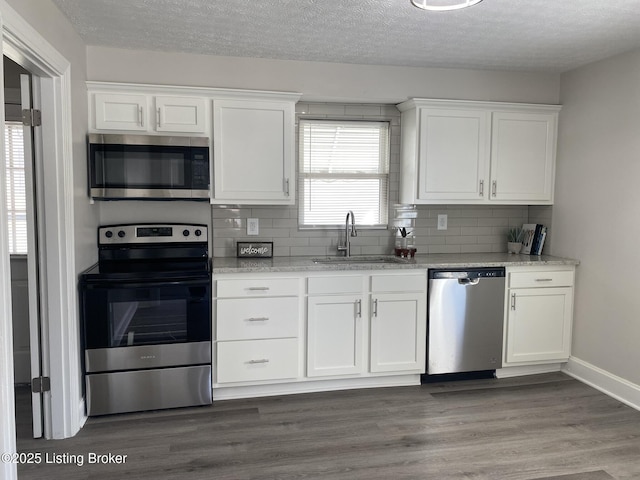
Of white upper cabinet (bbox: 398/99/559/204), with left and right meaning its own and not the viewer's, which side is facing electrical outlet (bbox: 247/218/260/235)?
right

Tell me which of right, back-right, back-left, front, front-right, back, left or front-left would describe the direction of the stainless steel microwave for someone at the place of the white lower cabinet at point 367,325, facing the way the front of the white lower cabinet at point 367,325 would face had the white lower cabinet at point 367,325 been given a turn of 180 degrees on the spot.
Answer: left

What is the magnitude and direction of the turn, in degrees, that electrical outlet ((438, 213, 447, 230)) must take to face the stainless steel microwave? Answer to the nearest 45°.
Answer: approximately 45° to its right

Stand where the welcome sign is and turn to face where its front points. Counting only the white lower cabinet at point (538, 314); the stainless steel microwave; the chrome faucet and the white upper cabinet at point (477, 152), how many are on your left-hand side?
3

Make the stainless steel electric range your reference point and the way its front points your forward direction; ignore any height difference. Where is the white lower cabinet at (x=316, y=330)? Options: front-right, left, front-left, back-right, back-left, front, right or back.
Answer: left

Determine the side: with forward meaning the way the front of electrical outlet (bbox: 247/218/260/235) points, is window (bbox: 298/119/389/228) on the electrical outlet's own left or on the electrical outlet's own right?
on the electrical outlet's own left

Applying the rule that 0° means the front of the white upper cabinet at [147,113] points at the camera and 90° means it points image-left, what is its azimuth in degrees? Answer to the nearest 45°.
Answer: approximately 0°

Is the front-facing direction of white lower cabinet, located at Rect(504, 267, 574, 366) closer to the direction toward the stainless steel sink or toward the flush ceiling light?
the flush ceiling light

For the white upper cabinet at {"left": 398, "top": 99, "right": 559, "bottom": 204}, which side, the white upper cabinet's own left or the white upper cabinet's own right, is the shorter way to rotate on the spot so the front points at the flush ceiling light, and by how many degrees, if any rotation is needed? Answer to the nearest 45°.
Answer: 0° — it already faces it

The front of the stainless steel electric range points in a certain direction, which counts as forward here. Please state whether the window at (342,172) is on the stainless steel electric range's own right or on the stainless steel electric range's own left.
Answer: on the stainless steel electric range's own left

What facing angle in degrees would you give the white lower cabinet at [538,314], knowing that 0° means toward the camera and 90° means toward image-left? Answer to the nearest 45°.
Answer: approximately 0°

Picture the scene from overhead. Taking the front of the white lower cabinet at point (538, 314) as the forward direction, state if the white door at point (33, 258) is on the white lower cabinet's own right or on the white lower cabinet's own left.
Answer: on the white lower cabinet's own right
